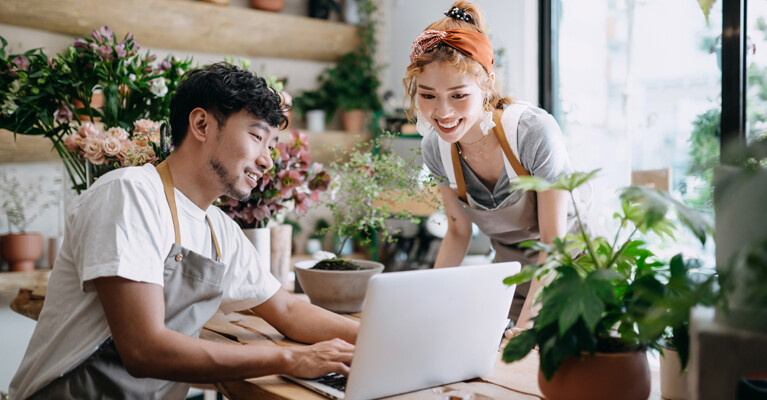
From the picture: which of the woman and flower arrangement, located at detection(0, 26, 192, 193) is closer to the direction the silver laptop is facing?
the flower arrangement

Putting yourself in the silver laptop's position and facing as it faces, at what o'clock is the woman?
The woman is roughly at 2 o'clock from the silver laptop.

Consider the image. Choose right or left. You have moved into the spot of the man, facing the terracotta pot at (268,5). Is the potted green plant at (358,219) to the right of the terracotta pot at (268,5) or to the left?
right

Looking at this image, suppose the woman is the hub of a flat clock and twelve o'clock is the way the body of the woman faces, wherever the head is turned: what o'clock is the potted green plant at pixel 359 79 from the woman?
The potted green plant is roughly at 4 o'clock from the woman.

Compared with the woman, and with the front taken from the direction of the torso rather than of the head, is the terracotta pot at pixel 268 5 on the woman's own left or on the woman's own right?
on the woman's own right

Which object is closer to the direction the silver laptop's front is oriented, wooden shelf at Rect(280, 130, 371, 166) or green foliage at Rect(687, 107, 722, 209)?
the wooden shelf

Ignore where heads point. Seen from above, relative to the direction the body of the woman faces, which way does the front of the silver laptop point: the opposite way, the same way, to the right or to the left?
to the right

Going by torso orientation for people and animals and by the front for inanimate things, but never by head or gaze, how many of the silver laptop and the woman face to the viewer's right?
0

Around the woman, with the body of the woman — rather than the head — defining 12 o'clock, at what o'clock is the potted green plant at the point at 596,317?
The potted green plant is roughly at 10 o'clock from the woman.

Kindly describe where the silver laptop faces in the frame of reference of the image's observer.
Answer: facing away from the viewer and to the left of the viewer

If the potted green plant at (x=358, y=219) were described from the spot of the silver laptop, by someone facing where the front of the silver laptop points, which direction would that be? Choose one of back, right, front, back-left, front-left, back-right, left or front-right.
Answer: front-right

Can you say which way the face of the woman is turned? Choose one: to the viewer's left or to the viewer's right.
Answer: to the viewer's left

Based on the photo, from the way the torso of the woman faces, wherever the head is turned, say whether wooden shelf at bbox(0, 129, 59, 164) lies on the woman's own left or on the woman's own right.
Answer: on the woman's own right

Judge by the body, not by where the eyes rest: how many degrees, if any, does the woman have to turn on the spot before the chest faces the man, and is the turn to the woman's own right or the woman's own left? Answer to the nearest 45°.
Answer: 0° — they already face them

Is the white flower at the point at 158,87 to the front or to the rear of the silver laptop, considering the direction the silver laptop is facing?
to the front
